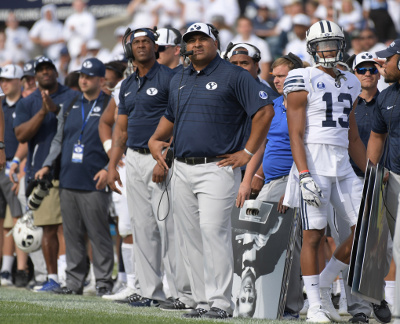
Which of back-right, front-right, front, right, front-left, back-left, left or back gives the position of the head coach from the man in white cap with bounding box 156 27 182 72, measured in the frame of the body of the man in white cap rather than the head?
left

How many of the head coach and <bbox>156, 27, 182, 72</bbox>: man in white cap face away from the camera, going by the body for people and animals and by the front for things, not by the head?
0

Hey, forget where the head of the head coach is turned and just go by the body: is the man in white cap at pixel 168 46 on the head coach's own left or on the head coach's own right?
on the head coach's own right

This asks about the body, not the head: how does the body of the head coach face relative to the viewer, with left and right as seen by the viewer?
facing the viewer and to the left of the viewer
